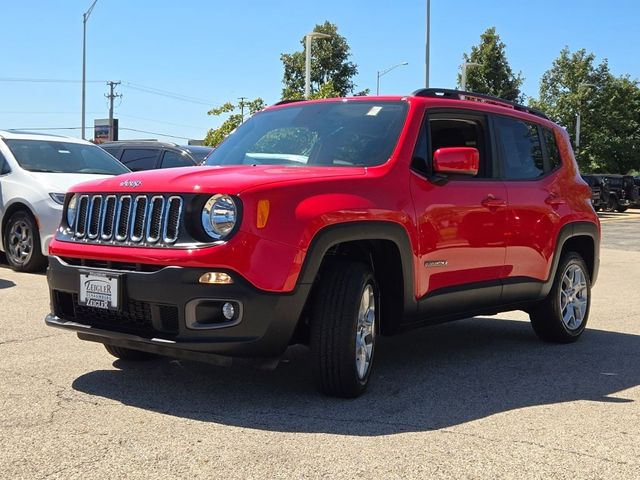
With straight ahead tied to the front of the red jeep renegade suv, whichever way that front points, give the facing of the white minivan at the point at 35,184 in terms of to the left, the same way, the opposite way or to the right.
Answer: to the left

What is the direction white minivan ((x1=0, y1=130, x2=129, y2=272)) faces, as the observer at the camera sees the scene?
facing the viewer and to the right of the viewer

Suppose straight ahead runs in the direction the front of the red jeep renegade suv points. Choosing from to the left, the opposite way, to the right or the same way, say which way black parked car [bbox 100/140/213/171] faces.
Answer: to the left

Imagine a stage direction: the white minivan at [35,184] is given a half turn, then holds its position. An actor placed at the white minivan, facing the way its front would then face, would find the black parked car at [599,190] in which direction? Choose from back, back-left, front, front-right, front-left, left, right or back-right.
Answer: right

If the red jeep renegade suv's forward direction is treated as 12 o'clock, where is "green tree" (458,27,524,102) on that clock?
The green tree is roughly at 5 o'clock from the red jeep renegade suv.

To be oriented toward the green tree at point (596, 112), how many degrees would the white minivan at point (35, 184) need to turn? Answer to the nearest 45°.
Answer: approximately 90° to its left

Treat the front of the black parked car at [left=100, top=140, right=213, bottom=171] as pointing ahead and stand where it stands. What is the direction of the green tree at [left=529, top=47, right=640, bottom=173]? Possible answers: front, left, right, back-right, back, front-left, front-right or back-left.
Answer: left

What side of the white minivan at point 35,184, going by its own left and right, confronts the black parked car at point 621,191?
left

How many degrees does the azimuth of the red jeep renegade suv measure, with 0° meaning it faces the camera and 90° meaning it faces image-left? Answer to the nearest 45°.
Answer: approximately 45°

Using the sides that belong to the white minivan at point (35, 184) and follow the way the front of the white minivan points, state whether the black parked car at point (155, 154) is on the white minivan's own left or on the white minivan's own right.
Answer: on the white minivan's own left

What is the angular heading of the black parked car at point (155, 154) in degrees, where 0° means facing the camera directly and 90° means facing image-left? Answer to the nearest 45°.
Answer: approximately 315°

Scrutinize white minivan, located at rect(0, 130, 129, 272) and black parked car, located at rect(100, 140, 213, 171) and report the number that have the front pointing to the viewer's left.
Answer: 0

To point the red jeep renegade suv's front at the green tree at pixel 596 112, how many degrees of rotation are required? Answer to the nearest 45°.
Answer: approximately 135° to its right
